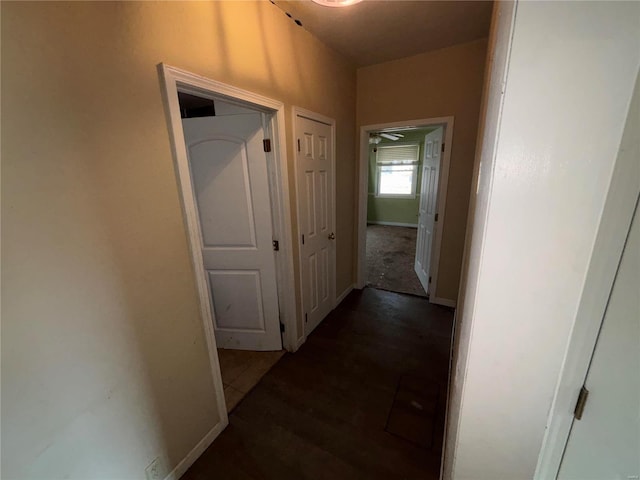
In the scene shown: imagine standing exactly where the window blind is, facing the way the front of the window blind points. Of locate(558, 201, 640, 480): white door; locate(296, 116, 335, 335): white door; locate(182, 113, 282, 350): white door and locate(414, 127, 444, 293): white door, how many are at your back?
0

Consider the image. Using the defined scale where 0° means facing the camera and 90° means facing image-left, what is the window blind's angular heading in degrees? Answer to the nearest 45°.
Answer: approximately 0°

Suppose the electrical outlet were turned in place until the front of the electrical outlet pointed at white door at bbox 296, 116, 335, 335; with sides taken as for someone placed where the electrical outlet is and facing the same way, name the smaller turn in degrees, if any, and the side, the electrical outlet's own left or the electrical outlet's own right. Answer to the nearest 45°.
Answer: approximately 45° to the electrical outlet's own left

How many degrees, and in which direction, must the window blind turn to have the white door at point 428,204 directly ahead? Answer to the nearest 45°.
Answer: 0° — it already faces it

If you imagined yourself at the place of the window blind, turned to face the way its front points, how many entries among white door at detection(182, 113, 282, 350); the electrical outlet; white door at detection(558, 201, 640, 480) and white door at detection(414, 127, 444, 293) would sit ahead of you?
4

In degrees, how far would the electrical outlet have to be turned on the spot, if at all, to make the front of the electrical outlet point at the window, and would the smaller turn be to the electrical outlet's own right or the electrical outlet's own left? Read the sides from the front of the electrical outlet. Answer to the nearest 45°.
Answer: approximately 45° to the electrical outlet's own left

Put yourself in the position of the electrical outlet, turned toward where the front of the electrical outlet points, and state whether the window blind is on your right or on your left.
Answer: on your left

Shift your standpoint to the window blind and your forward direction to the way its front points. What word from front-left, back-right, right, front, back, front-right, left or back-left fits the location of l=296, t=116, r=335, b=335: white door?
front

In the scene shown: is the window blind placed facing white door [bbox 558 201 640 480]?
yes

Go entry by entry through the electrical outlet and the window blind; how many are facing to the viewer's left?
0

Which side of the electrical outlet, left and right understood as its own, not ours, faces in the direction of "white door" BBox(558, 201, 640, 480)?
front

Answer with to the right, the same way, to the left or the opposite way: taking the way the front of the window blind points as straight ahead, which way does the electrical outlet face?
to the left

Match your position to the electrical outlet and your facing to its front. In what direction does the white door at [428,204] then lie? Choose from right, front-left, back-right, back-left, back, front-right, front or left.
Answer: front-left

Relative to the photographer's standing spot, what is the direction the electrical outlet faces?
facing the viewer and to the right of the viewer

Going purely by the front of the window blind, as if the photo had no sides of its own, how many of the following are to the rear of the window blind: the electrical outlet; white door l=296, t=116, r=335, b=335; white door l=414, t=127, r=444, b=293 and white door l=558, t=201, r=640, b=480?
0
